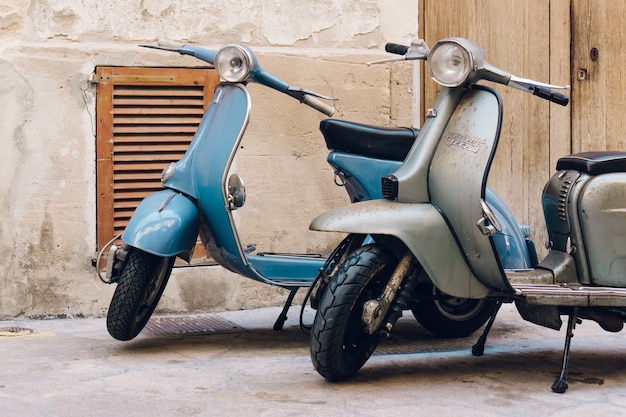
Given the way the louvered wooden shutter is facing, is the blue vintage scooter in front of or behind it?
in front

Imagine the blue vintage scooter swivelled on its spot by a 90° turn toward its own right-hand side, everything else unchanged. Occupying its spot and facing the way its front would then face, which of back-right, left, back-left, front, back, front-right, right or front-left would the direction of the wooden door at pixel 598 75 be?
right

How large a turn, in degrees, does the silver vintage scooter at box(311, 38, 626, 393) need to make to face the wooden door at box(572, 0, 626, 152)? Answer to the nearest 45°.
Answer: approximately 135° to its right

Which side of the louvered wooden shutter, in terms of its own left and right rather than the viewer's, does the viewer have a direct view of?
front

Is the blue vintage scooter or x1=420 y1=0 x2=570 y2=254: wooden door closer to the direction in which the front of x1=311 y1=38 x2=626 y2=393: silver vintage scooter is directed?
the blue vintage scooter

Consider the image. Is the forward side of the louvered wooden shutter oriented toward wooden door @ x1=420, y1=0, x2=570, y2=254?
no

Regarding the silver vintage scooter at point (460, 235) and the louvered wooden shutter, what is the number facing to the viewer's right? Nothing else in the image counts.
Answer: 0

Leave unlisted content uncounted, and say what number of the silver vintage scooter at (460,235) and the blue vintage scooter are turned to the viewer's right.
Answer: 0

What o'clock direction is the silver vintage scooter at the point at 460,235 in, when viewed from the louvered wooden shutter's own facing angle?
The silver vintage scooter is roughly at 11 o'clock from the louvered wooden shutter.

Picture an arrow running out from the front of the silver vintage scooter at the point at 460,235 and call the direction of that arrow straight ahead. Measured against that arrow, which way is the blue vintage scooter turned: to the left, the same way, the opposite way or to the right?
the same way

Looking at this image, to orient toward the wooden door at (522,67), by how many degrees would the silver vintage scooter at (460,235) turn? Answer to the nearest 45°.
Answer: approximately 135° to its right

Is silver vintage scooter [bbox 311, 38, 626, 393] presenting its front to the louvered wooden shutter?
no

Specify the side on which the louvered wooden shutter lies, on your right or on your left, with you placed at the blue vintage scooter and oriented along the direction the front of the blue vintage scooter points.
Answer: on your right

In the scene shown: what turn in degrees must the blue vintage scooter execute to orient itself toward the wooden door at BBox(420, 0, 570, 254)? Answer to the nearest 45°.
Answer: approximately 180°

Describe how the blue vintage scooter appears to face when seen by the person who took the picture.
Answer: facing the viewer and to the left of the viewer

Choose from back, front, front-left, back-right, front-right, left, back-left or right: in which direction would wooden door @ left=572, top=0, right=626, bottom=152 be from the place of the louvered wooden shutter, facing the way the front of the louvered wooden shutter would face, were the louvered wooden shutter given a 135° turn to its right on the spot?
back-right
